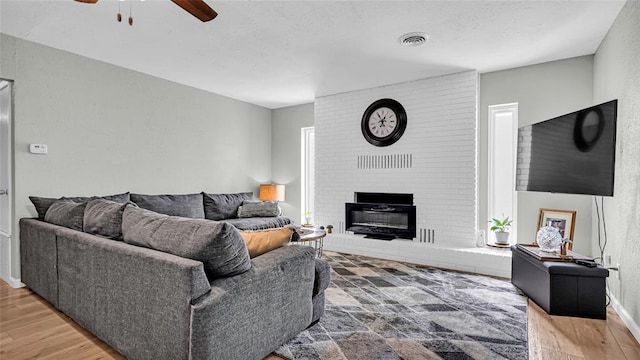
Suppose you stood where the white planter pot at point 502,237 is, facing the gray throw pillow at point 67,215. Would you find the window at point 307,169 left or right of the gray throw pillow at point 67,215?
right

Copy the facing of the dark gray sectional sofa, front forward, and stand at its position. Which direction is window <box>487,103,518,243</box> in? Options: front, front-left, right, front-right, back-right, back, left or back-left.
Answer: front-right

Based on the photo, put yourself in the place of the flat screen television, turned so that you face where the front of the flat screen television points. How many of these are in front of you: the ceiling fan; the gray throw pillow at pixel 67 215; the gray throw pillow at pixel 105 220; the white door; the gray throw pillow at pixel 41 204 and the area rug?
6

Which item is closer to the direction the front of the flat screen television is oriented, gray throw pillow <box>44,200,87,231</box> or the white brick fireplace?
the gray throw pillow

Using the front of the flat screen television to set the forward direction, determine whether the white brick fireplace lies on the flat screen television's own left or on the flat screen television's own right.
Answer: on the flat screen television's own right

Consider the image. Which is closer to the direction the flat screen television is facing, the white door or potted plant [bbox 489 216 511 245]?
the white door

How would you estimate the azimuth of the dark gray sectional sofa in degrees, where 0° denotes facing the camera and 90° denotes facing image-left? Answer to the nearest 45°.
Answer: approximately 225°

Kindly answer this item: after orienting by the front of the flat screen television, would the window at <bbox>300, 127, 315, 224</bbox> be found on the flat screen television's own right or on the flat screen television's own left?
on the flat screen television's own right

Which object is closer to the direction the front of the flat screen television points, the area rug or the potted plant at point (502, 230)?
the area rug

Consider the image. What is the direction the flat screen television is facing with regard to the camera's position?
facing the viewer and to the left of the viewer

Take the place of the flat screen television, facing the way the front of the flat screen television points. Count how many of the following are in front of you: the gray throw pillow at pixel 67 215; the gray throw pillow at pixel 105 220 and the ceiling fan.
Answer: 3

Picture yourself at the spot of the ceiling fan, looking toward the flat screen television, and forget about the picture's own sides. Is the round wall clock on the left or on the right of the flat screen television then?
left
